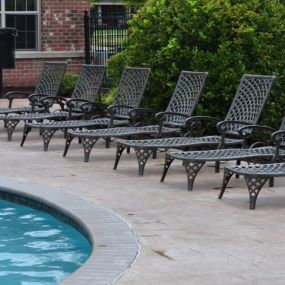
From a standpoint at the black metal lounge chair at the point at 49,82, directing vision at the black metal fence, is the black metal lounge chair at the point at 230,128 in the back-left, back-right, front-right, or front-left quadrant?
back-right

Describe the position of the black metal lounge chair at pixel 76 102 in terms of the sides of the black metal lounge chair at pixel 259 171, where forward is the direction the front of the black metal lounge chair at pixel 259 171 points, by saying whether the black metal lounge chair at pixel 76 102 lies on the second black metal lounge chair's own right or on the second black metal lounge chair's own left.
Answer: on the second black metal lounge chair's own right

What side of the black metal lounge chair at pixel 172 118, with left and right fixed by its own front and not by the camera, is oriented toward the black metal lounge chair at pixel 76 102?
right

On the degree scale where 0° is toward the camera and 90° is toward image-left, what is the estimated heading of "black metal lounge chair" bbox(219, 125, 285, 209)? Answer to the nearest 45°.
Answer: approximately 45°

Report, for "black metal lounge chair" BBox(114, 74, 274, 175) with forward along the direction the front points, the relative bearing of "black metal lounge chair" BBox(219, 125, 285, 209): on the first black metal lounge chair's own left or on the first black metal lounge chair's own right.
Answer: on the first black metal lounge chair's own left

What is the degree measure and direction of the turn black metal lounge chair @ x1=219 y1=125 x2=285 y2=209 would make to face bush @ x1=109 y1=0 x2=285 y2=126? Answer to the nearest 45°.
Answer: approximately 135° to its right

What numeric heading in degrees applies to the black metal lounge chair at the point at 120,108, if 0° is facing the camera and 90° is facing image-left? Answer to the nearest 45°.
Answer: approximately 45°

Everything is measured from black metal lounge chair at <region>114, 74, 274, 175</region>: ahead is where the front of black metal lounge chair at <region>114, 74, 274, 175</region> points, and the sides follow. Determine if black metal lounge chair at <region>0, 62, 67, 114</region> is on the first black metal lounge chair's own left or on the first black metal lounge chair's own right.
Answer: on the first black metal lounge chair's own right

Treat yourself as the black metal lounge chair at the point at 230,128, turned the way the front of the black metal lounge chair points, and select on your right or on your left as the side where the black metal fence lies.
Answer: on your right

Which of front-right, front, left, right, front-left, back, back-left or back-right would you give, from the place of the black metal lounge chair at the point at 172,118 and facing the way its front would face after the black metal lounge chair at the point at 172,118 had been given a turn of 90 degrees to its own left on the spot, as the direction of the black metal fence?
back-left

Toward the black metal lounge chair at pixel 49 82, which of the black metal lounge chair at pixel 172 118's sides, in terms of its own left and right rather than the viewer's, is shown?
right
